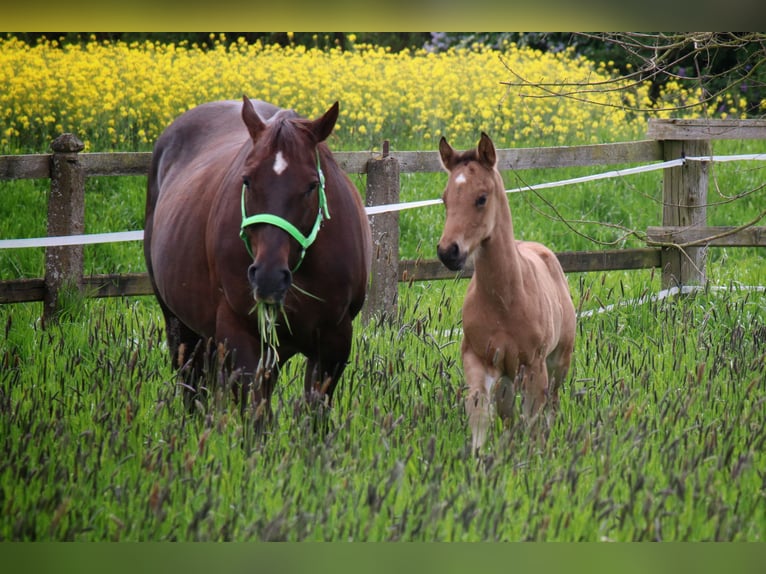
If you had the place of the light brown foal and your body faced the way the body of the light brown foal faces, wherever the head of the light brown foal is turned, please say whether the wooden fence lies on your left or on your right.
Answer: on your right

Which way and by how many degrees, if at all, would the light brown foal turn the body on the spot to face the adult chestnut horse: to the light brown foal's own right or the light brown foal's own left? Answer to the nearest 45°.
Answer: approximately 45° to the light brown foal's own right

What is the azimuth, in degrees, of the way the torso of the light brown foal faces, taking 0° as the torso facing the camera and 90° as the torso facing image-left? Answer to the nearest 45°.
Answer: approximately 45°
